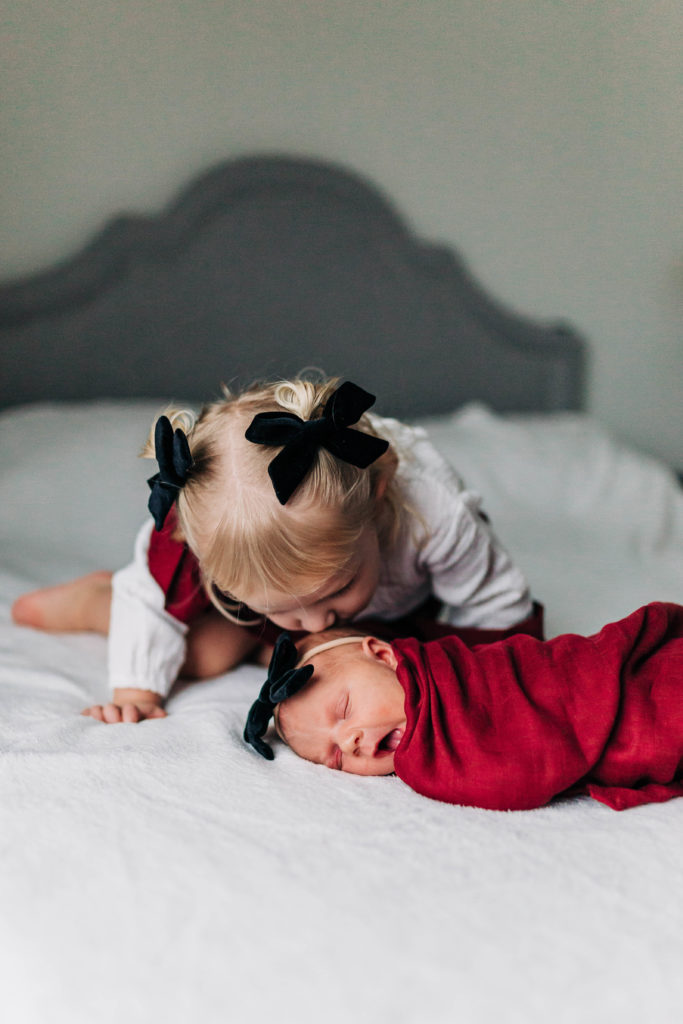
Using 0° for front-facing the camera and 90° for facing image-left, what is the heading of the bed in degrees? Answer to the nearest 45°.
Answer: approximately 0°
